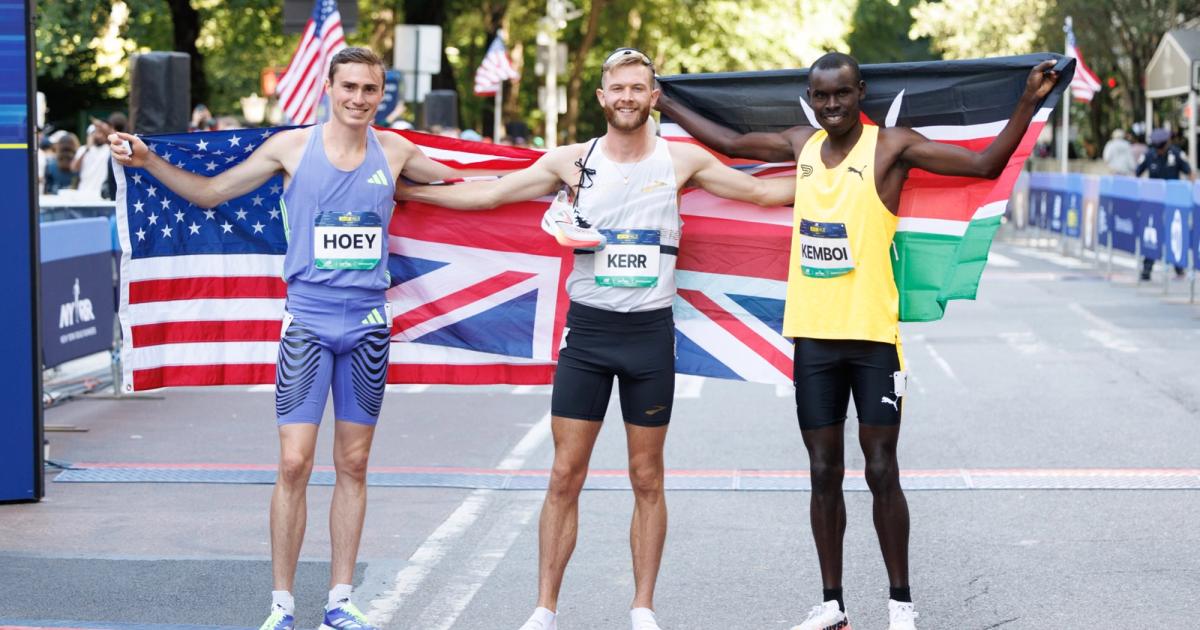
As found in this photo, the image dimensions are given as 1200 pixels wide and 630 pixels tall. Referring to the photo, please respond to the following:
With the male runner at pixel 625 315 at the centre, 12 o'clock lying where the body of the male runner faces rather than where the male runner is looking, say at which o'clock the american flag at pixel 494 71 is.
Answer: The american flag is roughly at 6 o'clock from the male runner.

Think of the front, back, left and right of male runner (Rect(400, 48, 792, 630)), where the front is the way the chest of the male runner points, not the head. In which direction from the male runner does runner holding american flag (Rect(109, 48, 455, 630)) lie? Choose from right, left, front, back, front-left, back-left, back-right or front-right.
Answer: right

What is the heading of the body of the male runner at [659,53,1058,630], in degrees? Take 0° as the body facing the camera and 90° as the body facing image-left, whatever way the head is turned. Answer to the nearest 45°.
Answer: approximately 0°

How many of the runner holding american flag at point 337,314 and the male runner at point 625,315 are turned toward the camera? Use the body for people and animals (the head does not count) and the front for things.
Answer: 2

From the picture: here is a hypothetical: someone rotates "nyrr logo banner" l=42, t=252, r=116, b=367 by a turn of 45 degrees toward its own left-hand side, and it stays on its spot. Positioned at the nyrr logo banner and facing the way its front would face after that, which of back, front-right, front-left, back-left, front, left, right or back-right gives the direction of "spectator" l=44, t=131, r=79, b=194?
left

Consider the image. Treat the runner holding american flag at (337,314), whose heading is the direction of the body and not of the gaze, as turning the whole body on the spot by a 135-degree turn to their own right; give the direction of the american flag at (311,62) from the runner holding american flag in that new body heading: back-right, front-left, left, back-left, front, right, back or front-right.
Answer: front-right

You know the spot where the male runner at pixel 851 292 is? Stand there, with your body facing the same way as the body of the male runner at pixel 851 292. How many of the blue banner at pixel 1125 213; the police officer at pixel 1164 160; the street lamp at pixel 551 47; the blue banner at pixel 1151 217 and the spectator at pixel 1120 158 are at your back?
5

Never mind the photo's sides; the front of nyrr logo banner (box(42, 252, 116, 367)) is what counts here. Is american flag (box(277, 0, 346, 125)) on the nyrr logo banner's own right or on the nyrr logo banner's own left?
on the nyrr logo banner's own left
